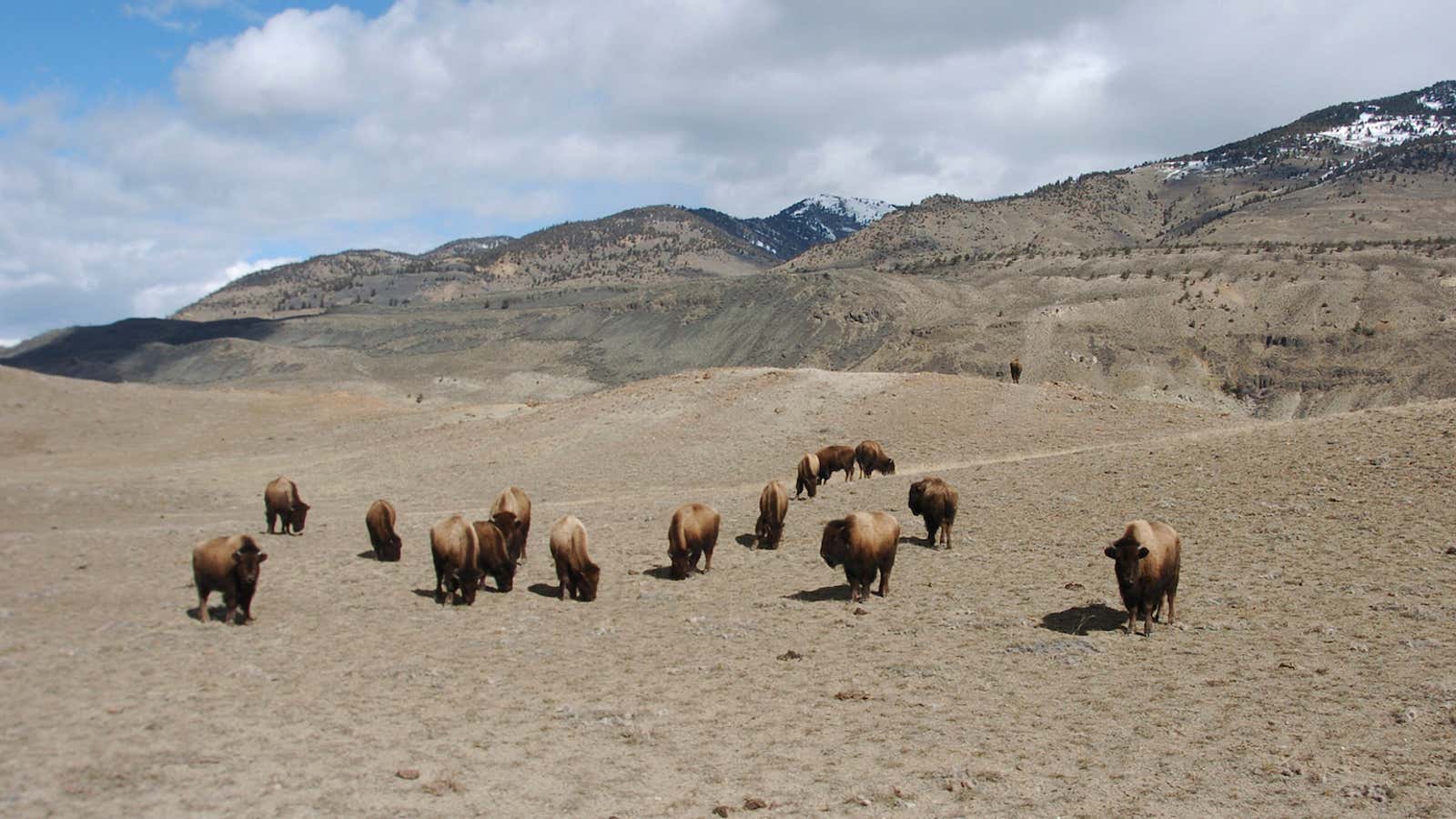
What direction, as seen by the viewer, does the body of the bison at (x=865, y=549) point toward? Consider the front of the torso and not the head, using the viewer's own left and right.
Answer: facing the viewer and to the left of the viewer

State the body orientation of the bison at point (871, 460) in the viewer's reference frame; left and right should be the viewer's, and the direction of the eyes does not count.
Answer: facing the viewer and to the right of the viewer

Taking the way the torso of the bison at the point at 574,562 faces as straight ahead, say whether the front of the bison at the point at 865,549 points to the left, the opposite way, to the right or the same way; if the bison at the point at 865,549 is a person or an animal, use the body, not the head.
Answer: to the right

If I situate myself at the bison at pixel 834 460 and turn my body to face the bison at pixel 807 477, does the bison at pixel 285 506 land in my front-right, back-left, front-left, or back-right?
front-right

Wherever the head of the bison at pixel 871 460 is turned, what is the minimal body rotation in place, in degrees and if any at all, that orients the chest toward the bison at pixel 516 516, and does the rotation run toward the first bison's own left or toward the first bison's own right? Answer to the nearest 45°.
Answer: approximately 90° to the first bison's own right

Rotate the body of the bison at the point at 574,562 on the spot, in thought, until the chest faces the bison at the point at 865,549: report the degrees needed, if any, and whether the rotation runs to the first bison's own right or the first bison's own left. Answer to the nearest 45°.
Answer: approximately 45° to the first bison's own left

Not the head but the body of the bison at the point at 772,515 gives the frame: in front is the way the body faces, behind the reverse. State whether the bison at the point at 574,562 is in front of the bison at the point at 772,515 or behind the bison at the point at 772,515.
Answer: in front

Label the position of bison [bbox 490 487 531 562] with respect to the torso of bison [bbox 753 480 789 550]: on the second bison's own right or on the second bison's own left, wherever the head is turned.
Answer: on the second bison's own right

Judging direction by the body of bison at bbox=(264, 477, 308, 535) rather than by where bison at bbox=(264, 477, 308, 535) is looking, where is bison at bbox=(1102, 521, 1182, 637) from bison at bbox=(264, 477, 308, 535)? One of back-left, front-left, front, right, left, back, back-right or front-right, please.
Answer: front

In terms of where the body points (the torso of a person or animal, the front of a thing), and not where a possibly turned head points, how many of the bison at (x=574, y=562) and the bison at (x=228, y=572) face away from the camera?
0
